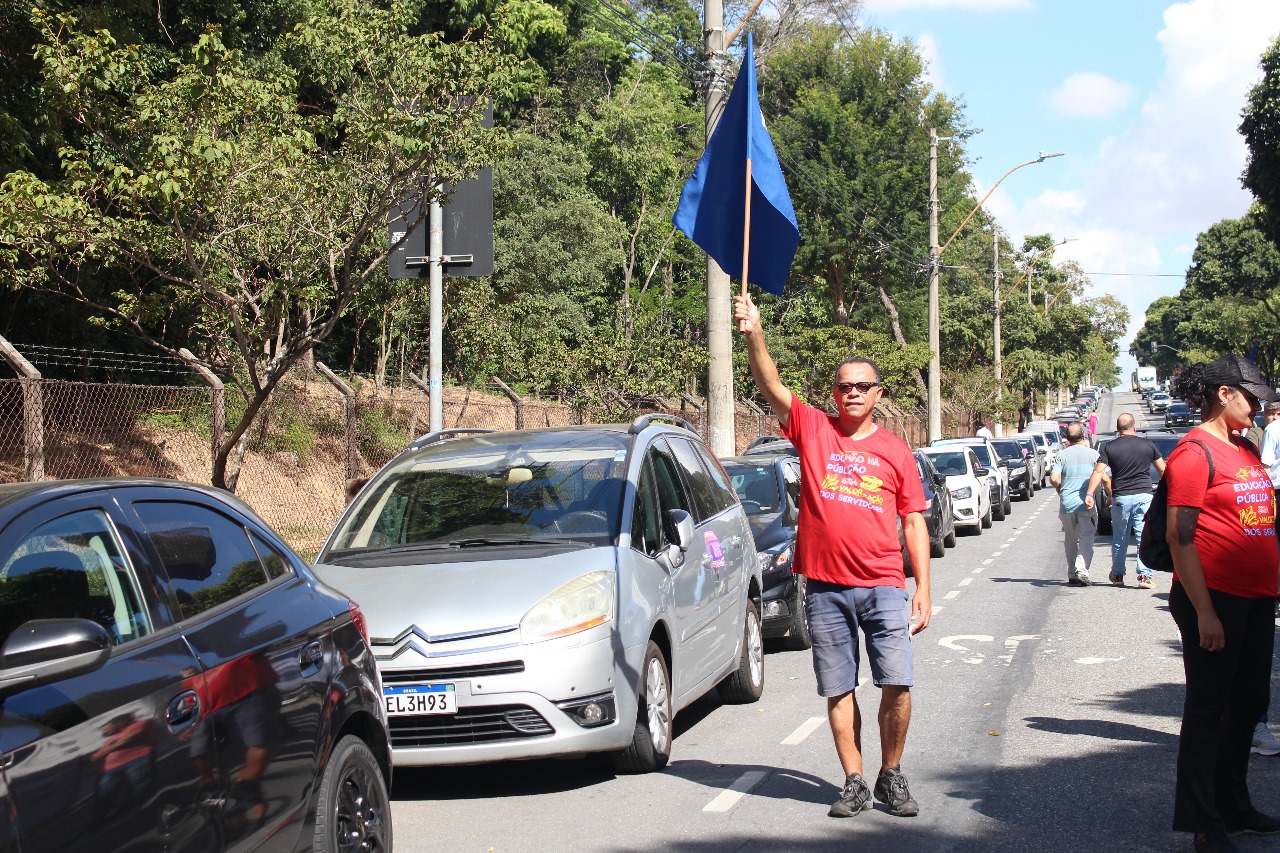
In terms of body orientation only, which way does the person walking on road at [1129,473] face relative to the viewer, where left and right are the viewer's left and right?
facing away from the viewer

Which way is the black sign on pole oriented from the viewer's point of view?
away from the camera

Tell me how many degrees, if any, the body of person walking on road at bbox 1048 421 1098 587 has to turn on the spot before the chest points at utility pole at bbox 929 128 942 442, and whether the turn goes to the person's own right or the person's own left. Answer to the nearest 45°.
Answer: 0° — they already face it

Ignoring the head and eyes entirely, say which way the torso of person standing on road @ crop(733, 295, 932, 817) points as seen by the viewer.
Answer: toward the camera

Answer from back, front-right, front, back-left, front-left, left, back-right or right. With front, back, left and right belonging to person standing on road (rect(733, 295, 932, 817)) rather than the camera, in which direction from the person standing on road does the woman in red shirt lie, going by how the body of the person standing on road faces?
left

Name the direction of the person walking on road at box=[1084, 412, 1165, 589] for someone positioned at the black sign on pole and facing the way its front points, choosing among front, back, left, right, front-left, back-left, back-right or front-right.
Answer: right

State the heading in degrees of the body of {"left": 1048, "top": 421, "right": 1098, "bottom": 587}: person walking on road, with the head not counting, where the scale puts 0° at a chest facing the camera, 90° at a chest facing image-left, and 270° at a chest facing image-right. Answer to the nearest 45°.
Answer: approximately 180°

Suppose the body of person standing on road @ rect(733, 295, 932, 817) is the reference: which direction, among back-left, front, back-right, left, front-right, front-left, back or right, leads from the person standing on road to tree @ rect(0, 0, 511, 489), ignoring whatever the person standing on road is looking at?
back-right

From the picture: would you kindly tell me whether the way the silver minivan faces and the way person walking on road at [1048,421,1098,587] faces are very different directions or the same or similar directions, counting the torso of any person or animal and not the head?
very different directions

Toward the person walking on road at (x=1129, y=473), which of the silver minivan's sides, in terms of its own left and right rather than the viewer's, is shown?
back

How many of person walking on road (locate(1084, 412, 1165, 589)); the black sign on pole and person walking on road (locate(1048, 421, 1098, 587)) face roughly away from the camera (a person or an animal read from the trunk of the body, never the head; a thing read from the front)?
3

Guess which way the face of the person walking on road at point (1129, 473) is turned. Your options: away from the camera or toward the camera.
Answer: away from the camera

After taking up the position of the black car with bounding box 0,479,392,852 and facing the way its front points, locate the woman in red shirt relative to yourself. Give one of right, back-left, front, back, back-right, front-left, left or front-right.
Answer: back-left

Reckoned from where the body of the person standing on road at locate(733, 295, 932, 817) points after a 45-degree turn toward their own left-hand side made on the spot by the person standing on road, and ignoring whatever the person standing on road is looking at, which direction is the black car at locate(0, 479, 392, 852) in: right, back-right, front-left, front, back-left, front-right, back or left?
right

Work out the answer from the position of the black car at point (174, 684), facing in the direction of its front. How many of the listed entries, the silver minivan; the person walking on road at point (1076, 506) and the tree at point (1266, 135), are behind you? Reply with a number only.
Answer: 3

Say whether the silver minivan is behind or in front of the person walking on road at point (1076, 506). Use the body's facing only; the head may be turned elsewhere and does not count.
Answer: behind

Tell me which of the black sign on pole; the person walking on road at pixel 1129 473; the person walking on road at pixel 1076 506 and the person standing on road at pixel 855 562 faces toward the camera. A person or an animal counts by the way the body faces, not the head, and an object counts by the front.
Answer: the person standing on road at pixel 855 562

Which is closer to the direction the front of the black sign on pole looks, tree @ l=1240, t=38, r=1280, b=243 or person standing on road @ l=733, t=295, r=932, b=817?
the tree
